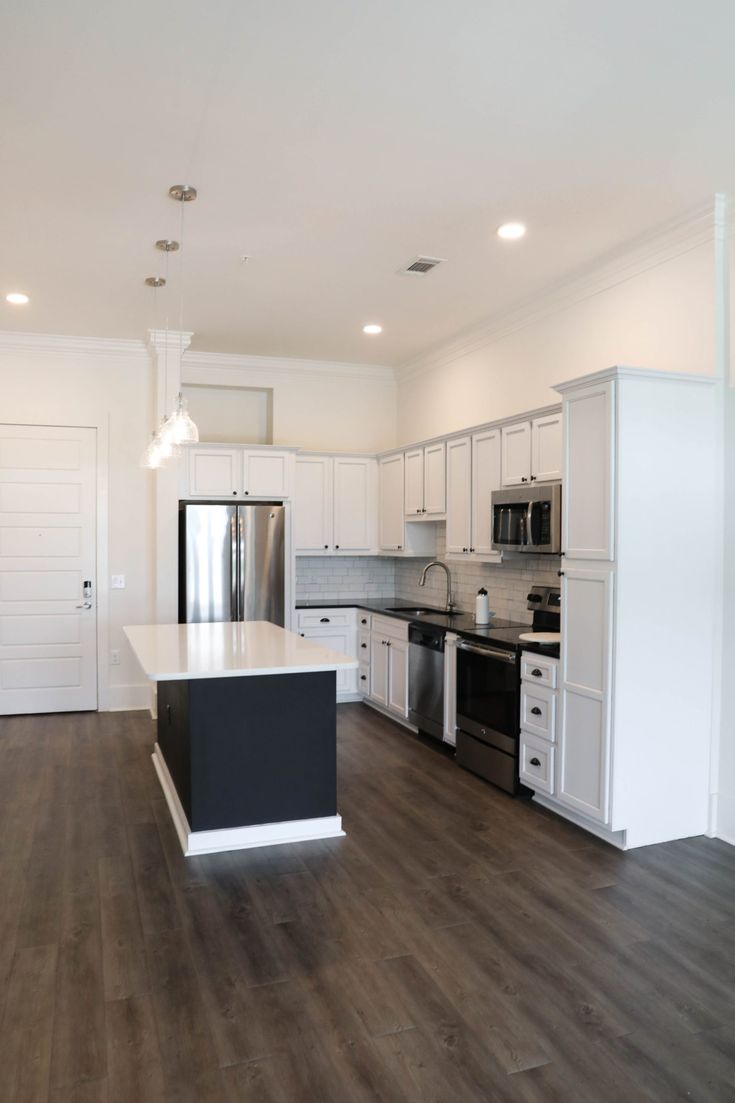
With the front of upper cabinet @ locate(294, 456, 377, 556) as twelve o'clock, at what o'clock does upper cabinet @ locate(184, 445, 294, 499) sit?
upper cabinet @ locate(184, 445, 294, 499) is roughly at 2 o'clock from upper cabinet @ locate(294, 456, 377, 556).

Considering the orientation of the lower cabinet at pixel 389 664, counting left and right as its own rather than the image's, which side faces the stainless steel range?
left

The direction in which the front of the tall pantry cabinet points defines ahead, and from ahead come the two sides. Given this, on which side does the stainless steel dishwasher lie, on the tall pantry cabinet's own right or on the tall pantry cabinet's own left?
on the tall pantry cabinet's own right

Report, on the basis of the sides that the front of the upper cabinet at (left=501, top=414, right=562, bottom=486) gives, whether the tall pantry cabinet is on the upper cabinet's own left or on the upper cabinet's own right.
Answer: on the upper cabinet's own left

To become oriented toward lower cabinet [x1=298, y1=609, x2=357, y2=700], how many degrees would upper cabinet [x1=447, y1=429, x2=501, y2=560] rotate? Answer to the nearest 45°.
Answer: approximately 90° to its right

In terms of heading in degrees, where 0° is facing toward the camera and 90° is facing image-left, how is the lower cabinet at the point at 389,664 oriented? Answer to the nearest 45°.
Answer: approximately 45°

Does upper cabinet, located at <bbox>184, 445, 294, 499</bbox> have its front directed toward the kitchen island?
yes

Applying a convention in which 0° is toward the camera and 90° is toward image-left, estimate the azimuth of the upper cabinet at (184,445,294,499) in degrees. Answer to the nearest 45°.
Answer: approximately 0°
